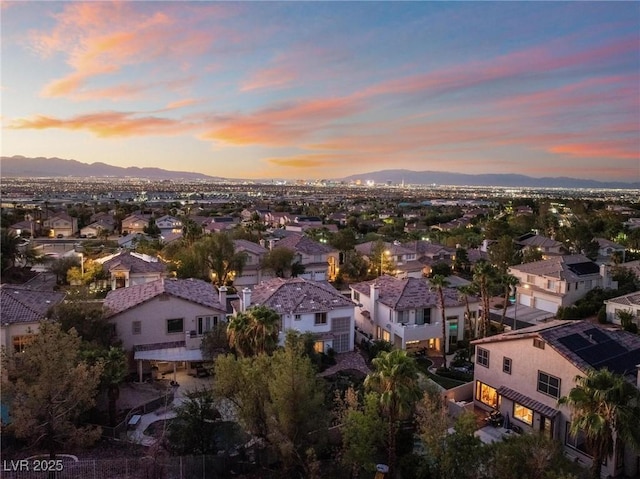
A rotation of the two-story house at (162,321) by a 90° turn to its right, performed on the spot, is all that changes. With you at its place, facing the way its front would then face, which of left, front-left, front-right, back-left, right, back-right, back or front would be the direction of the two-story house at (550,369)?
front-right

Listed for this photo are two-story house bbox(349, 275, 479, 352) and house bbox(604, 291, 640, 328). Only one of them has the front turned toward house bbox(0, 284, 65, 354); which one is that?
house bbox(604, 291, 640, 328)

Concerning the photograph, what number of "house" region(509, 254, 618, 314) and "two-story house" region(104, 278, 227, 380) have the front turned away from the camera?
1

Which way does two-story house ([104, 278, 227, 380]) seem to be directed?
away from the camera

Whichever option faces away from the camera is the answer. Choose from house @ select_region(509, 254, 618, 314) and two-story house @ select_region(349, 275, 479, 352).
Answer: the two-story house

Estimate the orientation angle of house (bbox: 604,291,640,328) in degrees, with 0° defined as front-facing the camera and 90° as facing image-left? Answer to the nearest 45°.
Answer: approximately 45°

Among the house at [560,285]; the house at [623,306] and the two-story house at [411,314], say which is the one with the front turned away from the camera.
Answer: the two-story house

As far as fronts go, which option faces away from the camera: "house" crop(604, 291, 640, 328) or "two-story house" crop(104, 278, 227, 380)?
the two-story house
